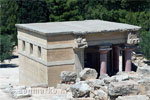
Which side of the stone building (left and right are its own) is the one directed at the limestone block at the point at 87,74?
front

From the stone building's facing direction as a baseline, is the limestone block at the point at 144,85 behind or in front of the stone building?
in front

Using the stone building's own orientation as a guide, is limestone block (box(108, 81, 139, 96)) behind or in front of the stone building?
in front

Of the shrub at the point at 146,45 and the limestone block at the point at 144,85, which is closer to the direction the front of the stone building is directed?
the limestone block

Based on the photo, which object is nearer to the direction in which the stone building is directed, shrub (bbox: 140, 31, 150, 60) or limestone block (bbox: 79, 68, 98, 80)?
the limestone block

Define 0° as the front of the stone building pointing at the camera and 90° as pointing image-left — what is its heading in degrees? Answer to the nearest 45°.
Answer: approximately 315°
